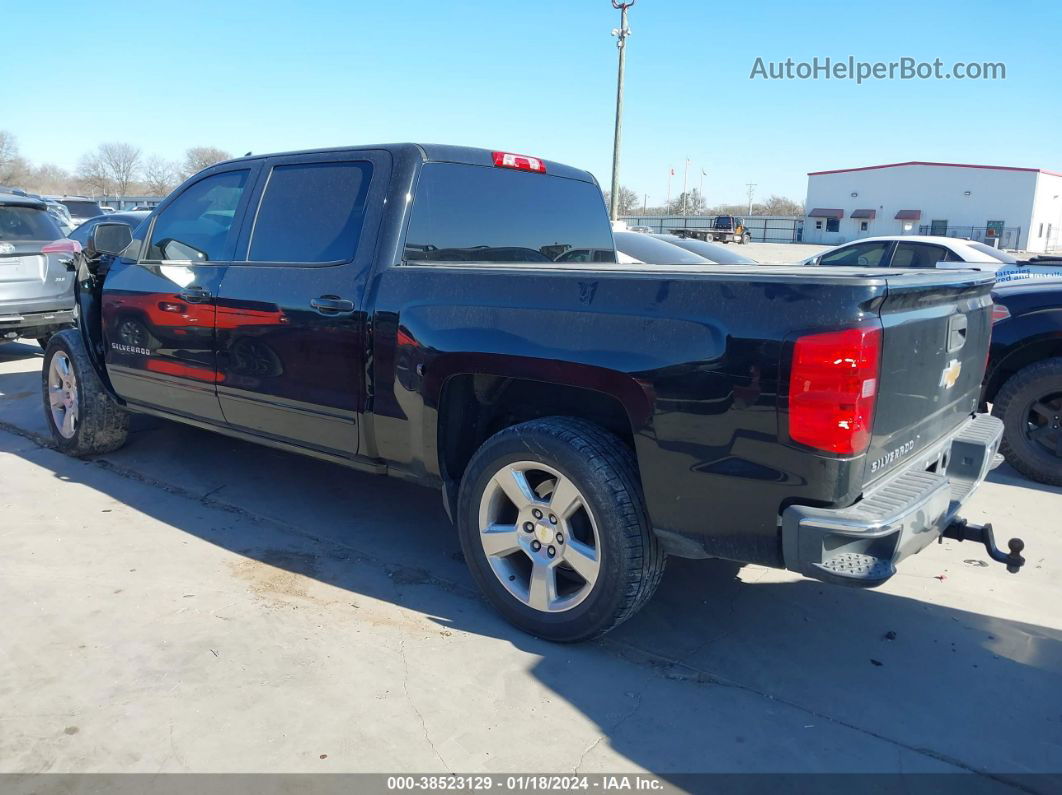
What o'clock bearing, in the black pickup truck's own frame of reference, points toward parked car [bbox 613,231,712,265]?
The parked car is roughly at 2 o'clock from the black pickup truck.

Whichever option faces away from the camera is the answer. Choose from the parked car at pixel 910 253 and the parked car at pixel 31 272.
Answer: the parked car at pixel 31 272

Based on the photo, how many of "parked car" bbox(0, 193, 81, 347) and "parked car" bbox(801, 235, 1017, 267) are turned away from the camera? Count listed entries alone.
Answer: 1

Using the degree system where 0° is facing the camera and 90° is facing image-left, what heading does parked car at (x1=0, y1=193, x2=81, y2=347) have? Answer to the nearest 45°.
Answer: approximately 180°

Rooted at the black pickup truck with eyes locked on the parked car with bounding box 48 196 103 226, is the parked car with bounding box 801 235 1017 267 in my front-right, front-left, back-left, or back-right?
front-right

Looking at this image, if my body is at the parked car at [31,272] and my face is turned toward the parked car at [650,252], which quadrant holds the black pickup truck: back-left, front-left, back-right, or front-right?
front-right

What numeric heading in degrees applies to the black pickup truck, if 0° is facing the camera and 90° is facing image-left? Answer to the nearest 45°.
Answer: approximately 135°

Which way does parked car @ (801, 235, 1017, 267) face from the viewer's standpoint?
to the viewer's left

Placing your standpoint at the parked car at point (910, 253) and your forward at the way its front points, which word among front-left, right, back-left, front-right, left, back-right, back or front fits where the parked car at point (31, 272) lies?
front-left

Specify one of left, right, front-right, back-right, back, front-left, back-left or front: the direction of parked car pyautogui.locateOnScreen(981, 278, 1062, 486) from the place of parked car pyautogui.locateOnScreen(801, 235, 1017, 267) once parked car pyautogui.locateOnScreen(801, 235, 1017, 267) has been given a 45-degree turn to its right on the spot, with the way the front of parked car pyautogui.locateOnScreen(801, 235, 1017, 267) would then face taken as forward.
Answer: back-left

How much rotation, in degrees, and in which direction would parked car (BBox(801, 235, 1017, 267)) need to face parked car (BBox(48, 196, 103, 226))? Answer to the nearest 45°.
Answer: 0° — it already faces it

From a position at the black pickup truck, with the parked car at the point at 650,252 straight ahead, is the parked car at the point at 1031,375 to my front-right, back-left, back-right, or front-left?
front-right

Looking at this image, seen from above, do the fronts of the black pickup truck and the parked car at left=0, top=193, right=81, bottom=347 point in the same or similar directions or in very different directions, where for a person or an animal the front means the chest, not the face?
same or similar directions

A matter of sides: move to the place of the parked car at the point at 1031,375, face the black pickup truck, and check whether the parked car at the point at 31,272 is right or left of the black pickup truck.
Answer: right

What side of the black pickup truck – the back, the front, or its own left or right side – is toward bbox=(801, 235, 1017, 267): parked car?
right

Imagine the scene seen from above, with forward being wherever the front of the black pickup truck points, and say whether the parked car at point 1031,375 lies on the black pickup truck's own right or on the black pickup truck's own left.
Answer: on the black pickup truck's own right
